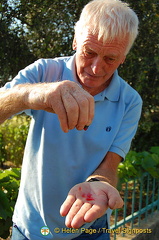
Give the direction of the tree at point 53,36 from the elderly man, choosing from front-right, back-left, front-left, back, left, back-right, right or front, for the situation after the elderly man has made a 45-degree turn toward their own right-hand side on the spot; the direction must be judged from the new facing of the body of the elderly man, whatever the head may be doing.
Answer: back-right

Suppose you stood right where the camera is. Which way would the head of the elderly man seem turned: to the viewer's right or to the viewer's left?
to the viewer's left

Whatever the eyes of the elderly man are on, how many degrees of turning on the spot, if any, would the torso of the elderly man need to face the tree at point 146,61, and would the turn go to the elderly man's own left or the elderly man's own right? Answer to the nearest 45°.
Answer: approximately 180°

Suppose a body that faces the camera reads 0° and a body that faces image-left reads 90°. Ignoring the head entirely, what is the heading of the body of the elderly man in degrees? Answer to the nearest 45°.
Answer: approximately 0°
